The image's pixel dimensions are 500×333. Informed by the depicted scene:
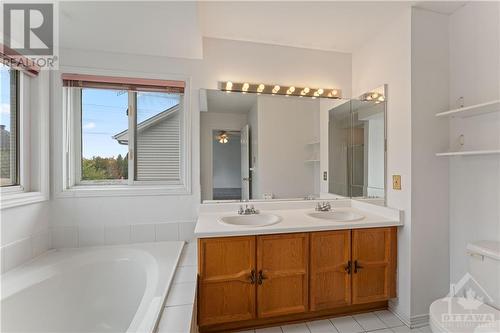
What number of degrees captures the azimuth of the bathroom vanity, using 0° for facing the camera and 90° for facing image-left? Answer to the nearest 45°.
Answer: approximately 315°

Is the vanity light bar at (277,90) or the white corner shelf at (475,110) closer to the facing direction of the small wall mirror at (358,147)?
the vanity light bar

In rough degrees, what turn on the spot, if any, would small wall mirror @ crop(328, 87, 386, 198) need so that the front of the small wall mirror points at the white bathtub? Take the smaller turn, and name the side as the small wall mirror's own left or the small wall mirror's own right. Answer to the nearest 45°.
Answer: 0° — it already faces it

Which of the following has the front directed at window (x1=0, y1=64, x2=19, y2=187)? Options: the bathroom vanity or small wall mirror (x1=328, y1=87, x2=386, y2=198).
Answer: the small wall mirror

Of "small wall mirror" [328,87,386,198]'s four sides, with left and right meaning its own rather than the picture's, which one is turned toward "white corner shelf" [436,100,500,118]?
left

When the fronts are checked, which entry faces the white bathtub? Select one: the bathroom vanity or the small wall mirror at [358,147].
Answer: the small wall mirror
